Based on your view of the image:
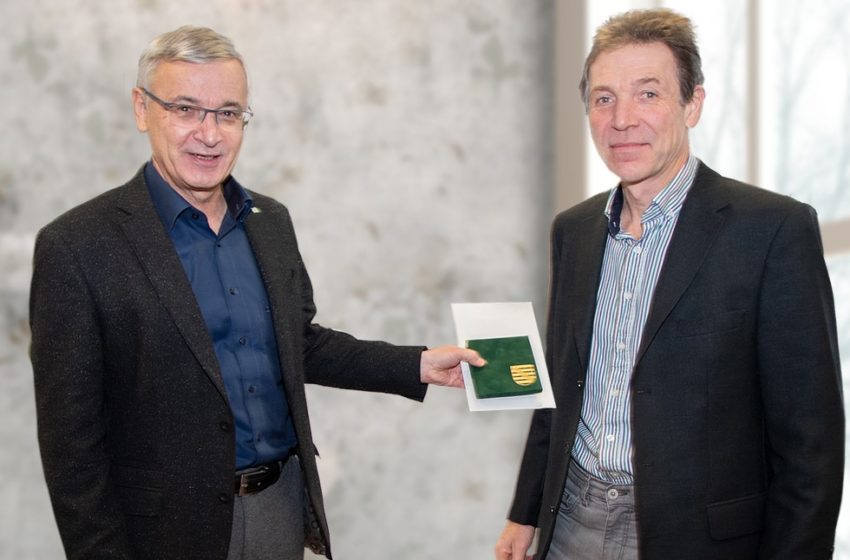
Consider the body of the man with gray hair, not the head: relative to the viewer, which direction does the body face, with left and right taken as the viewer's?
facing the viewer and to the right of the viewer
